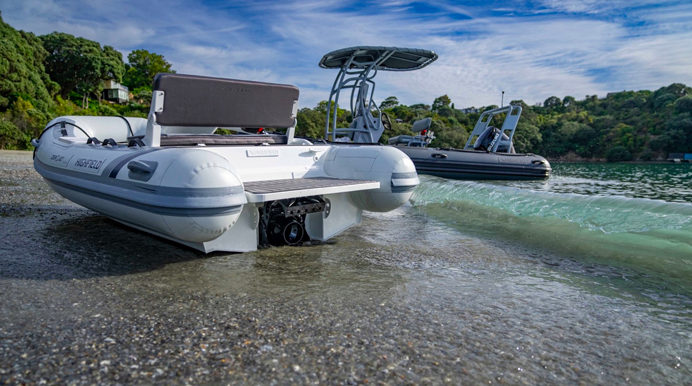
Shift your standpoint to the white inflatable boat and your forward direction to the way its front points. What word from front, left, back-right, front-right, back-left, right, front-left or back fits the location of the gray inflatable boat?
right

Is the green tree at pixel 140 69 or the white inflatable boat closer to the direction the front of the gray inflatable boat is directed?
the green tree

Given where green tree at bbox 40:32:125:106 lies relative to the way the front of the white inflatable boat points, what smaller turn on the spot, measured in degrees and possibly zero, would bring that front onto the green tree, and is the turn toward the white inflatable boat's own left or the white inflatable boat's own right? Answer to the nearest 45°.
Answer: approximately 45° to the white inflatable boat's own right

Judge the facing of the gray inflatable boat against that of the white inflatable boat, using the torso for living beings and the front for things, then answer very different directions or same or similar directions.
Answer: same or similar directions

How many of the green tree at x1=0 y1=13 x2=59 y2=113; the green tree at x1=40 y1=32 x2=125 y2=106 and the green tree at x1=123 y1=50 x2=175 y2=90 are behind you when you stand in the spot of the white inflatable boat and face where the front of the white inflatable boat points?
0

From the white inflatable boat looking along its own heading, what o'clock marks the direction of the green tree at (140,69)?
The green tree is roughly at 1 o'clock from the white inflatable boat.

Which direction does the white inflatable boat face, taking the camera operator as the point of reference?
facing away from the viewer and to the left of the viewer

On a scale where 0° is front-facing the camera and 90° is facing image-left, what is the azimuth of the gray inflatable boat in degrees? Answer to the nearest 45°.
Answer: approximately 90°

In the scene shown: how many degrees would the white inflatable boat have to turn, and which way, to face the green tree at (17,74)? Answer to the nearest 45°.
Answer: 0° — it already faces it

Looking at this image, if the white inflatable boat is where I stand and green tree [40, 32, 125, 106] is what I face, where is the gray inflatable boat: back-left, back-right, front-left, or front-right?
front-right

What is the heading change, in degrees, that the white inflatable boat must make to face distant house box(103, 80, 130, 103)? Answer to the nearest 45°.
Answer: approximately 45° to its right

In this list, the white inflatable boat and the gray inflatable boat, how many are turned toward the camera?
0
